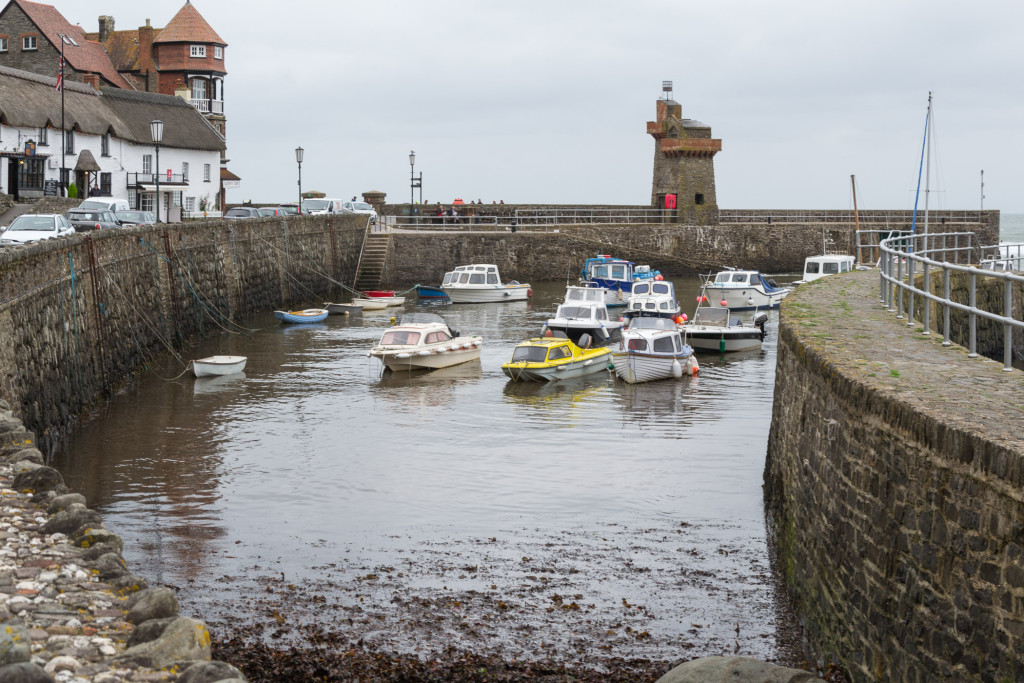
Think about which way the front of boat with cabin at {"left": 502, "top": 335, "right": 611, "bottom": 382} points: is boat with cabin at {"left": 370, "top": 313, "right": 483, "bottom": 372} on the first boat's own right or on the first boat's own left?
on the first boat's own right

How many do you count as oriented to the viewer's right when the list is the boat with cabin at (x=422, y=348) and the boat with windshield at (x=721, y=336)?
0

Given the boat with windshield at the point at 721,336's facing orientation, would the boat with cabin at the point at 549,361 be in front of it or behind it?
in front

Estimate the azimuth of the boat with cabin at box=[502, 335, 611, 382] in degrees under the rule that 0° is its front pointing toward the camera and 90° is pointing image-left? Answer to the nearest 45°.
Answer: approximately 45°

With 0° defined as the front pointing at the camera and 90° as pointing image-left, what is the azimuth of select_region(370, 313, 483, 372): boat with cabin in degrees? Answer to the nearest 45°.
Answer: approximately 45°

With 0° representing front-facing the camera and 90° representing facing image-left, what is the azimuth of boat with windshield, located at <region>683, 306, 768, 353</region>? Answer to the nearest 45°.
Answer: approximately 45°

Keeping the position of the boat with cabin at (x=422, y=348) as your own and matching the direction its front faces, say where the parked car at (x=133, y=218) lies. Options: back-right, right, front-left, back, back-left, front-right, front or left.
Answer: right

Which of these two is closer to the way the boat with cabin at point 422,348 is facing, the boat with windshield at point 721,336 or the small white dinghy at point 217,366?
the small white dinghy

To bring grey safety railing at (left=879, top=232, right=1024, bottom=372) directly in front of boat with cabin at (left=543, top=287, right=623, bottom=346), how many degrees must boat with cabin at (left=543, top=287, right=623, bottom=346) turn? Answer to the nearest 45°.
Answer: approximately 45° to its left

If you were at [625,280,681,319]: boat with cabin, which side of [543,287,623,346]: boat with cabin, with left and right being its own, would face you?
back

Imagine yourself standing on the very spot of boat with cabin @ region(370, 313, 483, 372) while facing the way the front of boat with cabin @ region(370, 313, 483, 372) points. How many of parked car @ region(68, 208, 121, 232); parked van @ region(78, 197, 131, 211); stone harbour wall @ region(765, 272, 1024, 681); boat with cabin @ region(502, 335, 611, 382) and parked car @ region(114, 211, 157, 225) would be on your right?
3
